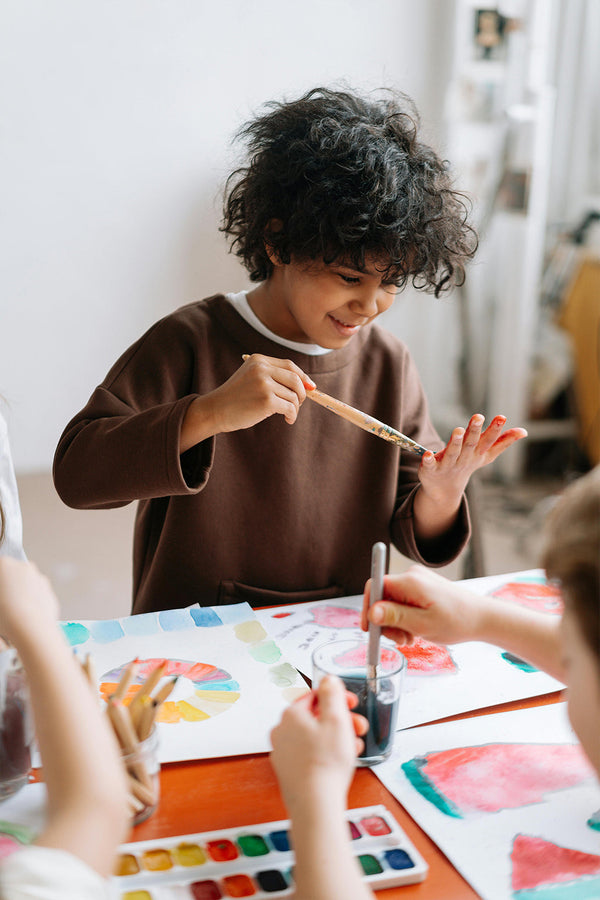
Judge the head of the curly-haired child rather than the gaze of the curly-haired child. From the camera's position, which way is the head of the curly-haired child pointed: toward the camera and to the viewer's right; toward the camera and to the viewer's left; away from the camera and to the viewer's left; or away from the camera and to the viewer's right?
toward the camera and to the viewer's right

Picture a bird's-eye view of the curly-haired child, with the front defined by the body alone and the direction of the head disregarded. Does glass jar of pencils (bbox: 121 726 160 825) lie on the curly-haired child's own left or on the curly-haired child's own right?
on the curly-haired child's own right

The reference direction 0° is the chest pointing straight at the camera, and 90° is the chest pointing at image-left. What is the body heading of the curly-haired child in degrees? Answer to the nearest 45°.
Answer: approximately 315°

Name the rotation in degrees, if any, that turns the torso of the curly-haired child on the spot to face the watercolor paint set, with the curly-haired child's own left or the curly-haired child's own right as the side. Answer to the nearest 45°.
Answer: approximately 45° to the curly-haired child's own right

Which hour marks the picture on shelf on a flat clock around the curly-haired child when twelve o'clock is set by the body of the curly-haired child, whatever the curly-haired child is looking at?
The picture on shelf is roughly at 8 o'clock from the curly-haired child.
